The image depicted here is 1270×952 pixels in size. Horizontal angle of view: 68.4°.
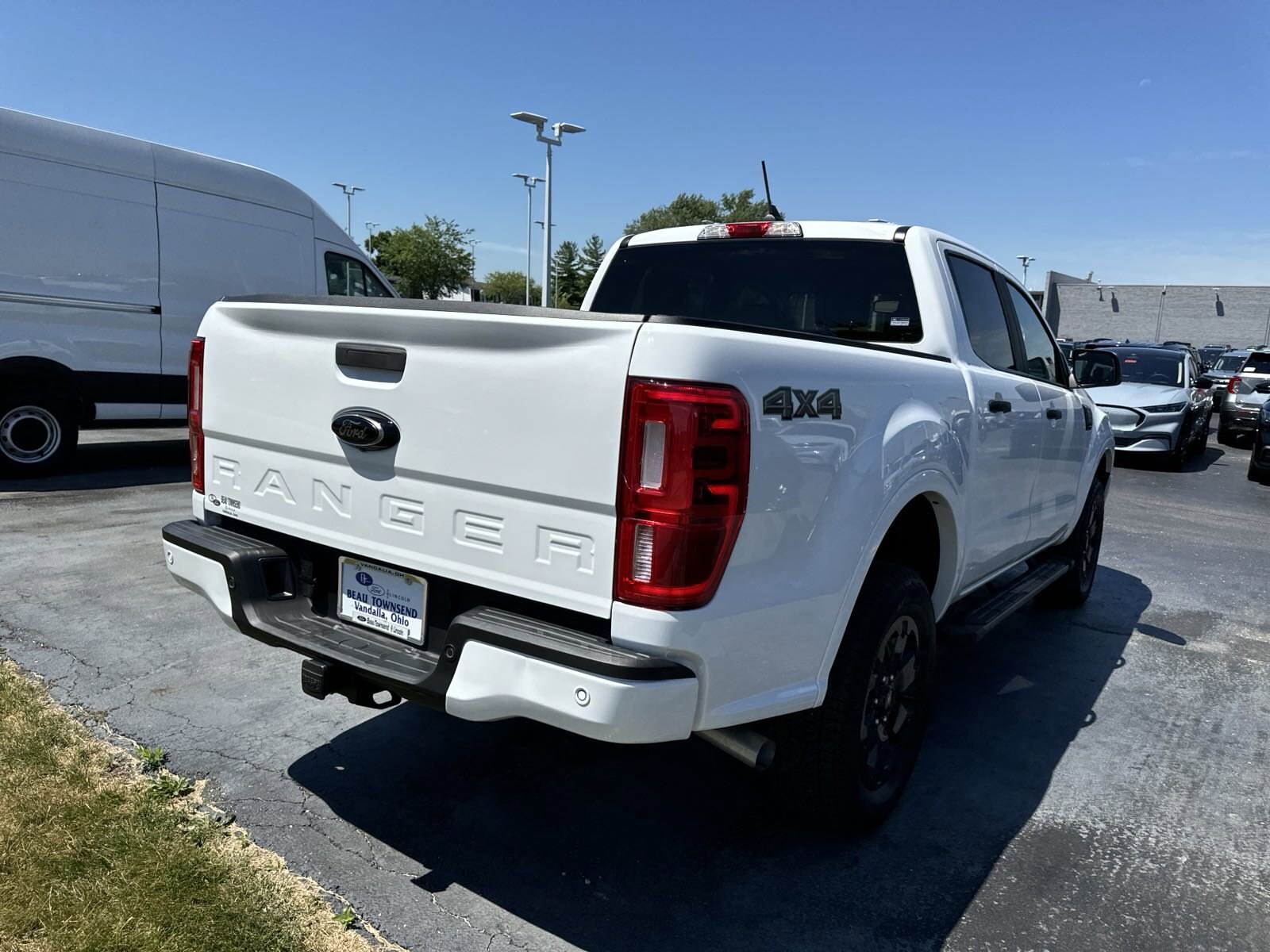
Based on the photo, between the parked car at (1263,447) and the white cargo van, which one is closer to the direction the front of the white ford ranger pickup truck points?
the parked car

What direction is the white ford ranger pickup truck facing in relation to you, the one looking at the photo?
facing away from the viewer and to the right of the viewer

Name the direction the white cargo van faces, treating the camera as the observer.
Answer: facing away from the viewer and to the right of the viewer

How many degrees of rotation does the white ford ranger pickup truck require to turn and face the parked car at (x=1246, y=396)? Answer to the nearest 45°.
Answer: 0° — it already faces it

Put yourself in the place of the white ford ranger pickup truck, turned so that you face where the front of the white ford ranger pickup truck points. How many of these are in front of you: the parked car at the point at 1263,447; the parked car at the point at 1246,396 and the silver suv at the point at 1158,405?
3

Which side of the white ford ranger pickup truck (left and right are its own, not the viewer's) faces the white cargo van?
left

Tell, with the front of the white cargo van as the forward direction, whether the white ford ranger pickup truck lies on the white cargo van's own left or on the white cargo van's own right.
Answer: on the white cargo van's own right
